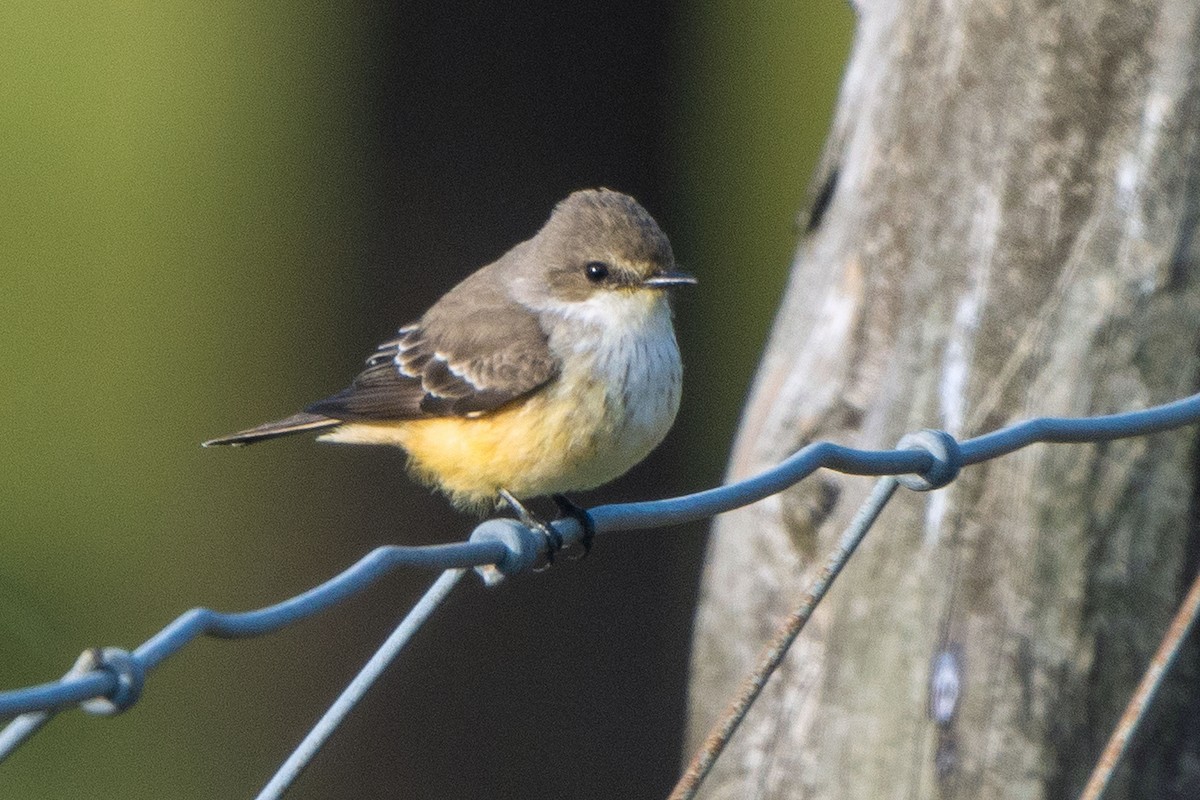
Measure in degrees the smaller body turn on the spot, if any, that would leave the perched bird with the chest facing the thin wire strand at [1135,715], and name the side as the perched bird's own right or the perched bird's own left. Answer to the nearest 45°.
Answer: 0° — it already faces it

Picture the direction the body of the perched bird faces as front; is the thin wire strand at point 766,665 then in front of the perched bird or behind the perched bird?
in front

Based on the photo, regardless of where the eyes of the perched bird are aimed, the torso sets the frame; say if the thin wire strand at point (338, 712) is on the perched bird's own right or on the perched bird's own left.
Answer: on the perched bird's own right

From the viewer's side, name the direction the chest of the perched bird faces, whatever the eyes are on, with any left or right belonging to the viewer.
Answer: facing the viewer and to the right of the viewer
